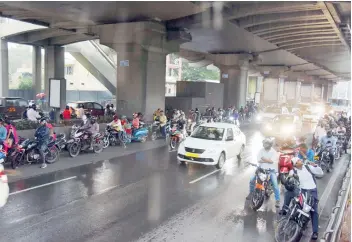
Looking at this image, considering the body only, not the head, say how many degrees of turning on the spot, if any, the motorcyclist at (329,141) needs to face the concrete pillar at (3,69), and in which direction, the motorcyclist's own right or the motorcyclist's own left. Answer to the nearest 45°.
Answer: approximately 45° to the motorcyclist's own right

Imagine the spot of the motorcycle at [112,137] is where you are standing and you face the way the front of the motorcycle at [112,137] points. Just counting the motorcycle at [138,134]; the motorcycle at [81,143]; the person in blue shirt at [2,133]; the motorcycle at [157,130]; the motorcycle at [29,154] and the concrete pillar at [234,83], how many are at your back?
3

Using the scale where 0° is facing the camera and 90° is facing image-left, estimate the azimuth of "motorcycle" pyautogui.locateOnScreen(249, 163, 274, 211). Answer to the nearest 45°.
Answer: approximately 45°

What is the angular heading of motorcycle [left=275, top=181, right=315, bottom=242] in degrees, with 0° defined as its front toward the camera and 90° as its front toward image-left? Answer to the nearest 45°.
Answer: approximately 45°

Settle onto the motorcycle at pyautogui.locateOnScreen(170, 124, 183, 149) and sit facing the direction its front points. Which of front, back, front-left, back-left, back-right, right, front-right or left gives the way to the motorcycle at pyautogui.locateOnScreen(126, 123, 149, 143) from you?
right

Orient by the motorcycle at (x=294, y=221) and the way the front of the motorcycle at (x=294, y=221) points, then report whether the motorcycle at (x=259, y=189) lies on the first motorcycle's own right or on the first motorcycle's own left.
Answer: on the first motorcycle's own right

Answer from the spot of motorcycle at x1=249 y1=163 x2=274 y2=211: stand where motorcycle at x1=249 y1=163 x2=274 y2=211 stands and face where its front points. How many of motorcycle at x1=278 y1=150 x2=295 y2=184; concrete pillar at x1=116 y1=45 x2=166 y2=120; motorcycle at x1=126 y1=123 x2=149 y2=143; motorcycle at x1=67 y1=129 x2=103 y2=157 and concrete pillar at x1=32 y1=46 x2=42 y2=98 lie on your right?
4

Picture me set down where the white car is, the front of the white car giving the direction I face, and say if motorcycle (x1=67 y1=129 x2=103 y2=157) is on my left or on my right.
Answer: on my right
